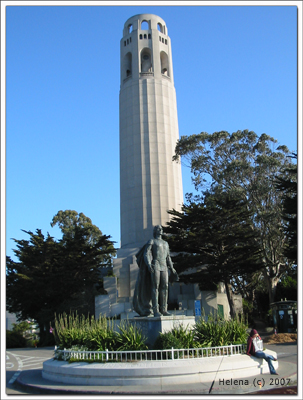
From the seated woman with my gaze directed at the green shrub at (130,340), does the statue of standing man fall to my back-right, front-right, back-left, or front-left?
front-right

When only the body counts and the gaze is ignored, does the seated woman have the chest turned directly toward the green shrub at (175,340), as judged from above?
no

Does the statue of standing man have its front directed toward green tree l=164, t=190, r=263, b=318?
no

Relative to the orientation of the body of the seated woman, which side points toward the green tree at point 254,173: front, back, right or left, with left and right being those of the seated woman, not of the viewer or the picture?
left

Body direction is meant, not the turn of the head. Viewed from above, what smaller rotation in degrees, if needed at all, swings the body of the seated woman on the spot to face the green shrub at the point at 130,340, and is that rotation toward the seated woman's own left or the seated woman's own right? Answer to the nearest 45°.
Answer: approximately 180°

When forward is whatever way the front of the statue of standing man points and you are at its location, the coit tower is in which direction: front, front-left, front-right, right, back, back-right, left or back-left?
back-left

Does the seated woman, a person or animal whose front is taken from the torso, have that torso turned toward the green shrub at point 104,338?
no

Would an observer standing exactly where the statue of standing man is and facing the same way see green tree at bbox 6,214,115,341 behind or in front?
behind

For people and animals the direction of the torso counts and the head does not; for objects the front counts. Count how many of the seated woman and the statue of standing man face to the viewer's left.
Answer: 0

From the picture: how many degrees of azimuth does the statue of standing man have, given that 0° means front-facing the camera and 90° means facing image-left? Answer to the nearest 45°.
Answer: approximately 315°

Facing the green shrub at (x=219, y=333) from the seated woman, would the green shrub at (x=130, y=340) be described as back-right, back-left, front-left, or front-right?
front-left

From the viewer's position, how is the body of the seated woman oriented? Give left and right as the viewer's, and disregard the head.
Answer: facing to the right of the viewer
